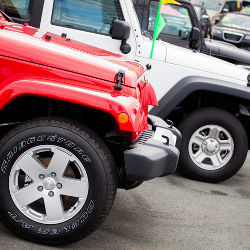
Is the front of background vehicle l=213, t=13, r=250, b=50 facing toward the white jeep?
yes

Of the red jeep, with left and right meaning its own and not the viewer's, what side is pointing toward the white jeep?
left

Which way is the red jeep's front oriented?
to the viewer's right

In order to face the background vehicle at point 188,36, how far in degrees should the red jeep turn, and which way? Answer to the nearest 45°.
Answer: approximately 90° to its left

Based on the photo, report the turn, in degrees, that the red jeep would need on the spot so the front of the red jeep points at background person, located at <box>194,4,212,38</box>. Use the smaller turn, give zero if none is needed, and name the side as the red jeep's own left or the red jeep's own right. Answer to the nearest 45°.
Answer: approximately 90° to the red jeep's own left

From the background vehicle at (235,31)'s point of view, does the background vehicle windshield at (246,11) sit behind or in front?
behind

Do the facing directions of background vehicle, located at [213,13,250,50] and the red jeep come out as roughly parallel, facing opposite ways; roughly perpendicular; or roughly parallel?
roughly perpendicular

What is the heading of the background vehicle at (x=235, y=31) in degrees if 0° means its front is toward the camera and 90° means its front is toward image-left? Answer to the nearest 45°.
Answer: approximately 0°

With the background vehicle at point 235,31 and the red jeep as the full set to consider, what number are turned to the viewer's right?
1
